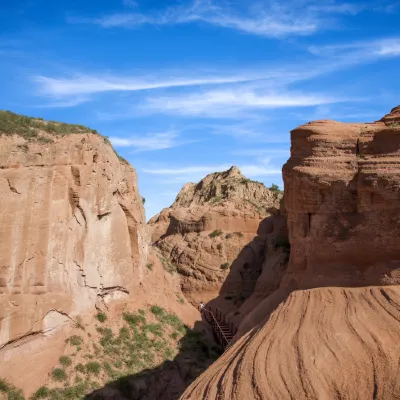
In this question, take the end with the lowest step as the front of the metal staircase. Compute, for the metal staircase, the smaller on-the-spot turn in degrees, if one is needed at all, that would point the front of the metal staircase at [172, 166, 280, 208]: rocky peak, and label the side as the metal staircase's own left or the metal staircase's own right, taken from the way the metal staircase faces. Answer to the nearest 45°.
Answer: approximately 135° to the metal staircase's own left

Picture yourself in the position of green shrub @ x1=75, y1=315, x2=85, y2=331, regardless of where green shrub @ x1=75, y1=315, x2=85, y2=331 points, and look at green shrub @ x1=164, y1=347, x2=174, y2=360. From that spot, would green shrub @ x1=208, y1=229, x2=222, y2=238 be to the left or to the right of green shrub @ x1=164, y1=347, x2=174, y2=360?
left

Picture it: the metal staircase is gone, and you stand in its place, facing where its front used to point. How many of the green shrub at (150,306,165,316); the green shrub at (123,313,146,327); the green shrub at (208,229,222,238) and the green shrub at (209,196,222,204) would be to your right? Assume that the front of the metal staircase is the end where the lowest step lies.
2

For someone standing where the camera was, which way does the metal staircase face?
facing the viewer and to the right of the viewer

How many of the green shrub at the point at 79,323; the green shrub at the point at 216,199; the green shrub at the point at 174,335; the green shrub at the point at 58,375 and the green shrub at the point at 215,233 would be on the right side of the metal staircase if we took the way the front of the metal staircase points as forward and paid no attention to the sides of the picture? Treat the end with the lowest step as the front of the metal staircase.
3

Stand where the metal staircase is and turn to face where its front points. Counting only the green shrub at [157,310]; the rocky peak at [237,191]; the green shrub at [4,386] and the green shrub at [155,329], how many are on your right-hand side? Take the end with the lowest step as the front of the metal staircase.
3

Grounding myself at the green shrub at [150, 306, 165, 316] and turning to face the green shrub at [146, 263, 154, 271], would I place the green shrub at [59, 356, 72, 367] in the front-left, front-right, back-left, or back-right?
back-left

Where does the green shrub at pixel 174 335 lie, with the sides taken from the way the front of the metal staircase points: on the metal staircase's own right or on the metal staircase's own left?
on the metal staircase's own right

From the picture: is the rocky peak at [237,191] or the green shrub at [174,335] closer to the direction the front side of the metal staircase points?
the green shrub

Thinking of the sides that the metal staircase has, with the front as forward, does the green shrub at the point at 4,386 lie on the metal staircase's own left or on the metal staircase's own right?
on the metal staircase's own right

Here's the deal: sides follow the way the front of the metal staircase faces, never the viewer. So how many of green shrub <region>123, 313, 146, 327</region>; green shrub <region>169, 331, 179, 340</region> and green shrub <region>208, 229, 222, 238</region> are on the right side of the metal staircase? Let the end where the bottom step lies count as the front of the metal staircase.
2

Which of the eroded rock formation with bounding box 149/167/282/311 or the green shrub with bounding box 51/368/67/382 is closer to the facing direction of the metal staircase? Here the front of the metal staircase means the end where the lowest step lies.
the green shrub
